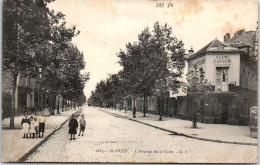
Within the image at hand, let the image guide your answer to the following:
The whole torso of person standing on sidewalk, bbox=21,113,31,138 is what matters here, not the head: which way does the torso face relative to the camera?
toward the camera

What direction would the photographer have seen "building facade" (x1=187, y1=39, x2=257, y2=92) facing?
facing the viewer

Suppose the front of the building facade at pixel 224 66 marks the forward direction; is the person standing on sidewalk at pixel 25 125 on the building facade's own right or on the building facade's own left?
on the building facade's own right

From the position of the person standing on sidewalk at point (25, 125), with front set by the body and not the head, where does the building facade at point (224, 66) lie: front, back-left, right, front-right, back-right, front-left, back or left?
left
